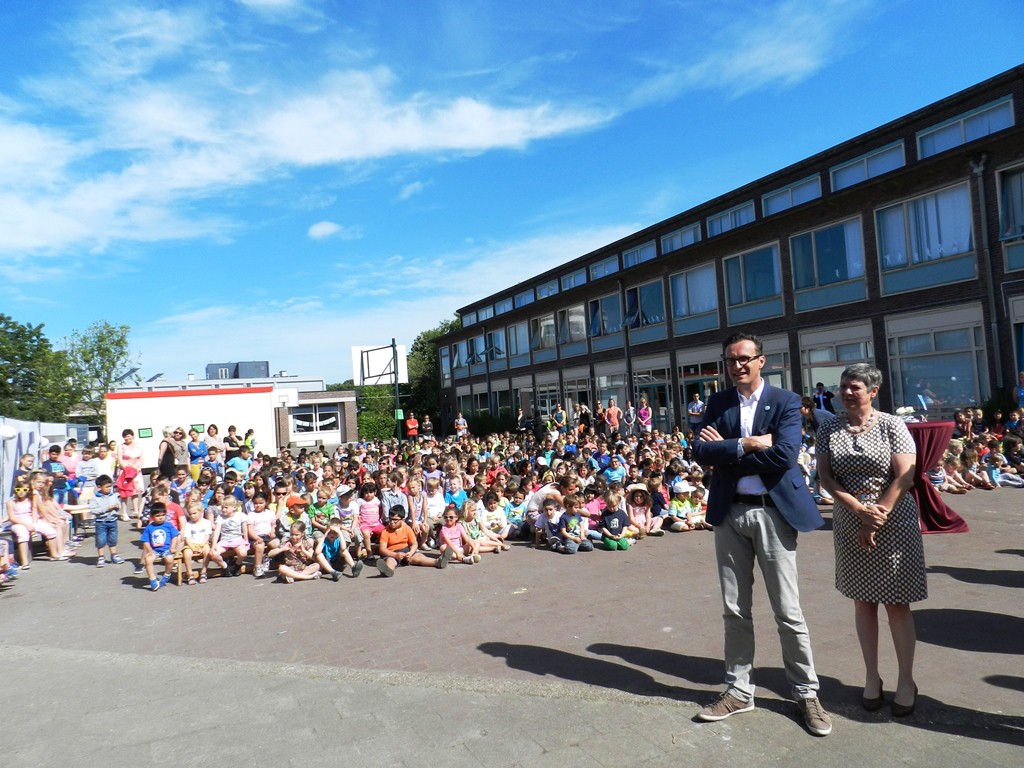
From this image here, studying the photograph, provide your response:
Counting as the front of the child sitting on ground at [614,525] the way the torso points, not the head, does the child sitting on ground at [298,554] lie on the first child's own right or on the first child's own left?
on the first child's own right

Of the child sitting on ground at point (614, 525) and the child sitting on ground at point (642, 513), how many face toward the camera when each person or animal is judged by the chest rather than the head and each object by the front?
2

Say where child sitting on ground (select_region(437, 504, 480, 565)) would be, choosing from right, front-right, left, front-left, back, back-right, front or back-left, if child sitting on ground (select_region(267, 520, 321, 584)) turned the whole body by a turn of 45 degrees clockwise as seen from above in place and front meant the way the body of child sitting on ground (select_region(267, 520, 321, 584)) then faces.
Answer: back-left

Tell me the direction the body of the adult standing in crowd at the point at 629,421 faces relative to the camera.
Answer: toward the camera

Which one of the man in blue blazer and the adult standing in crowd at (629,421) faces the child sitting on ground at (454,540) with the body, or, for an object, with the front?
the adult standing in crowd

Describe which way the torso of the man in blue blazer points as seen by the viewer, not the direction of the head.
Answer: toward the camera

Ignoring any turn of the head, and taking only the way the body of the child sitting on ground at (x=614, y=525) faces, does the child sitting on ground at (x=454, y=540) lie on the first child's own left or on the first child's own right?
on the first child's own right
